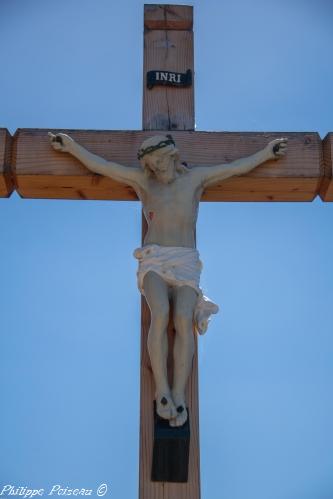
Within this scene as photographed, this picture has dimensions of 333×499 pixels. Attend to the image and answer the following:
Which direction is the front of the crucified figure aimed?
toward the camera
